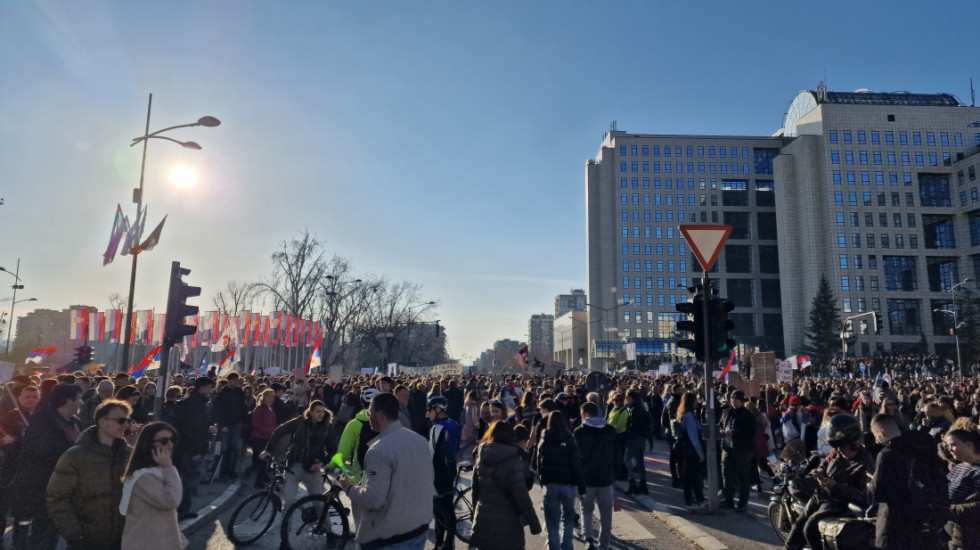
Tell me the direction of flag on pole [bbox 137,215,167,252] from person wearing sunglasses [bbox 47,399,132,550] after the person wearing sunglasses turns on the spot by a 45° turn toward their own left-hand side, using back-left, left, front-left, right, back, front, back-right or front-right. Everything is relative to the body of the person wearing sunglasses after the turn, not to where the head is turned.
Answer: left

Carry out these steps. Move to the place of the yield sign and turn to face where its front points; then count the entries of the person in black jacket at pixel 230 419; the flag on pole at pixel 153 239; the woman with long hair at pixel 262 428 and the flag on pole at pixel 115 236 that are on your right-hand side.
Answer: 4

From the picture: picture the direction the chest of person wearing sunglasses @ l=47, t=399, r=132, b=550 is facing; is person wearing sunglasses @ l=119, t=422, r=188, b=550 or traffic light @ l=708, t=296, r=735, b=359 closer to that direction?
the person wearing sunglasses

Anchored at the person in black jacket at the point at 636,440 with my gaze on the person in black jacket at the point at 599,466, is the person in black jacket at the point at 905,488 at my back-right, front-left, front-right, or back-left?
front-left

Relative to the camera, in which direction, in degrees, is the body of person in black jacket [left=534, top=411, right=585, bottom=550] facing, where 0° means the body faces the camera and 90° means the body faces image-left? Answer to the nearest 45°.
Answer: approximately 180°

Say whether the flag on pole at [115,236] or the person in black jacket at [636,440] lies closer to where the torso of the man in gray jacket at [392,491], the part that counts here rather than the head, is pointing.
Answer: the flag on pole

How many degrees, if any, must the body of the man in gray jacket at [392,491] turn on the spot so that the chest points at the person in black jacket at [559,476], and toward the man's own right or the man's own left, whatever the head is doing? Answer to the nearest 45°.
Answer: approximately 90° to the man's own right

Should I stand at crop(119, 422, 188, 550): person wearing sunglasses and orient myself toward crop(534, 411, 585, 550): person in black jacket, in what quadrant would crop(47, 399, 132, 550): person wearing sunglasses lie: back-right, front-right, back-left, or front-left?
back-left

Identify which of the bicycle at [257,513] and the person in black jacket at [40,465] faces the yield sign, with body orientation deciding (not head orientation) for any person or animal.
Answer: the person in black jacket

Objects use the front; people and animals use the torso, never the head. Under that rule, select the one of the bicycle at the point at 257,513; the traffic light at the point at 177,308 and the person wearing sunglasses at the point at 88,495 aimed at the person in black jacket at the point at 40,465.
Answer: the bicycle

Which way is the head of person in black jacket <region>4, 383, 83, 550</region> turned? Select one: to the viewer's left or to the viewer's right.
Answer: to the viewer's right

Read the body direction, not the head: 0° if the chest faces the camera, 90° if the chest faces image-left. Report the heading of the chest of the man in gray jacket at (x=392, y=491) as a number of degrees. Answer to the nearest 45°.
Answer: approximately 135°
